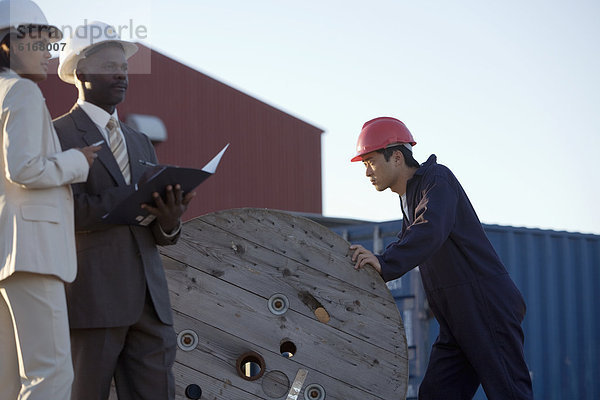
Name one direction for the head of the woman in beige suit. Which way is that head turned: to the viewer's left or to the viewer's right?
to the viewer's right

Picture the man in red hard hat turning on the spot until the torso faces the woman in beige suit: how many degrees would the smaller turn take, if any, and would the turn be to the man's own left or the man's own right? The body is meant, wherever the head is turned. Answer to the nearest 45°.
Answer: approximately 45° to the man's own left

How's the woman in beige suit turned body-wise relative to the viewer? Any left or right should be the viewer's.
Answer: facing to the right of the viewer

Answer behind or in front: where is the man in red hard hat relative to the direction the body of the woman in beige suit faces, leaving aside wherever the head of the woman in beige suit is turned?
in front

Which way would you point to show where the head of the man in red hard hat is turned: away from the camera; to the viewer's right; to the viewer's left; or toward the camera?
to the viewer's left

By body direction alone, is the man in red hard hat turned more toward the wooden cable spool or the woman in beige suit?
the wooden cable spool

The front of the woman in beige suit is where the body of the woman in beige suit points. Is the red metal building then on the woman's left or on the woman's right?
on the woman's left

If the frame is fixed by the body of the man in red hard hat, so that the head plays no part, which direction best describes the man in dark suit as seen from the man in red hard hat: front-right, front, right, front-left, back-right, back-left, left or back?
front-left

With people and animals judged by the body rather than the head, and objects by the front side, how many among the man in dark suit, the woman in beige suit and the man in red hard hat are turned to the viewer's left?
1

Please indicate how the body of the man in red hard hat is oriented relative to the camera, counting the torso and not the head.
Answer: to the viewer's left
